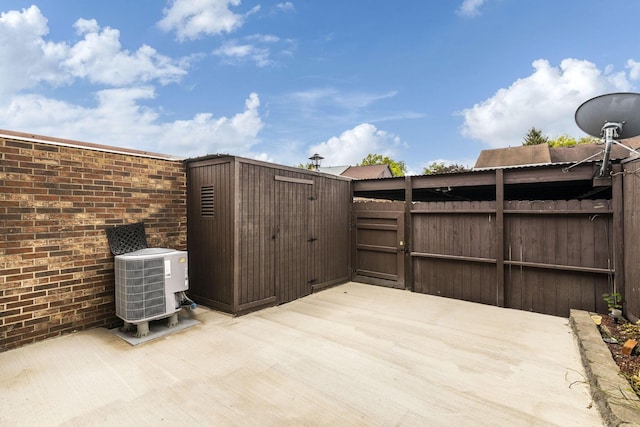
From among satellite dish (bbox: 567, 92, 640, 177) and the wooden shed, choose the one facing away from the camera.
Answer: the satellite dish

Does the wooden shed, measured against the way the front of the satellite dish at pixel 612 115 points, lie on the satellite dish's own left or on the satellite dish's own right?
on the satellite dish's own left

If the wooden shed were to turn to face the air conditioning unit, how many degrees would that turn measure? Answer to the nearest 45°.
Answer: approximately 90° to its right

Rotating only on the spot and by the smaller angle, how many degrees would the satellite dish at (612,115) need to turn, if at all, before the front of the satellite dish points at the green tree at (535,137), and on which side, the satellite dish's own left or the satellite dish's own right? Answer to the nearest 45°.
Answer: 0° — it already faces it

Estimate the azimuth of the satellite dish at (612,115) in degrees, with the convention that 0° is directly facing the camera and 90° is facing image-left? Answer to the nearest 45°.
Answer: approximately 180°

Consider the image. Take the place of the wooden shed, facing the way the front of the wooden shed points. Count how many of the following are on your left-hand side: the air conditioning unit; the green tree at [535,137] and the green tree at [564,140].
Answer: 2

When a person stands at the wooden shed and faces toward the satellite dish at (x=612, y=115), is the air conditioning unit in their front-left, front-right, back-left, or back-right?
back-right

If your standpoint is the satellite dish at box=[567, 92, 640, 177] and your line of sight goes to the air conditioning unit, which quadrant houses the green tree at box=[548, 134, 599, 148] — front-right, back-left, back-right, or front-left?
back-right
